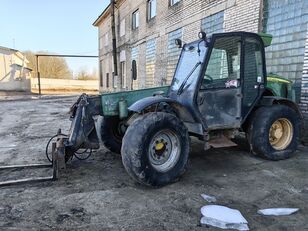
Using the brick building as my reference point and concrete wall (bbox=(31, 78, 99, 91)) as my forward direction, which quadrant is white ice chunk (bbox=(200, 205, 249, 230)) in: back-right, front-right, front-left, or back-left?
back-left

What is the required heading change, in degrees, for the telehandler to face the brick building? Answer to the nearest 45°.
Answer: approximately 135° to its right

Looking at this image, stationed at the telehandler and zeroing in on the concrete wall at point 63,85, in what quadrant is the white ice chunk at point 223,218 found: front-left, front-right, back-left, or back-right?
back-left

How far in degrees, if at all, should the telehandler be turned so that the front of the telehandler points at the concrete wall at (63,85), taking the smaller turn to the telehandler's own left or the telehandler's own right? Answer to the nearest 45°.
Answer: approximately 90° to the telehandler's own right

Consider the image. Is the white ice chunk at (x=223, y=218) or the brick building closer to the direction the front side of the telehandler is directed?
the white ice chunk

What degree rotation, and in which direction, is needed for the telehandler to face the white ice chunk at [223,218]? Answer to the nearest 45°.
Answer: approximately 45° to its left

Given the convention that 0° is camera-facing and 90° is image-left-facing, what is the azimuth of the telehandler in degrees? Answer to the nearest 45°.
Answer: approximately 45°
